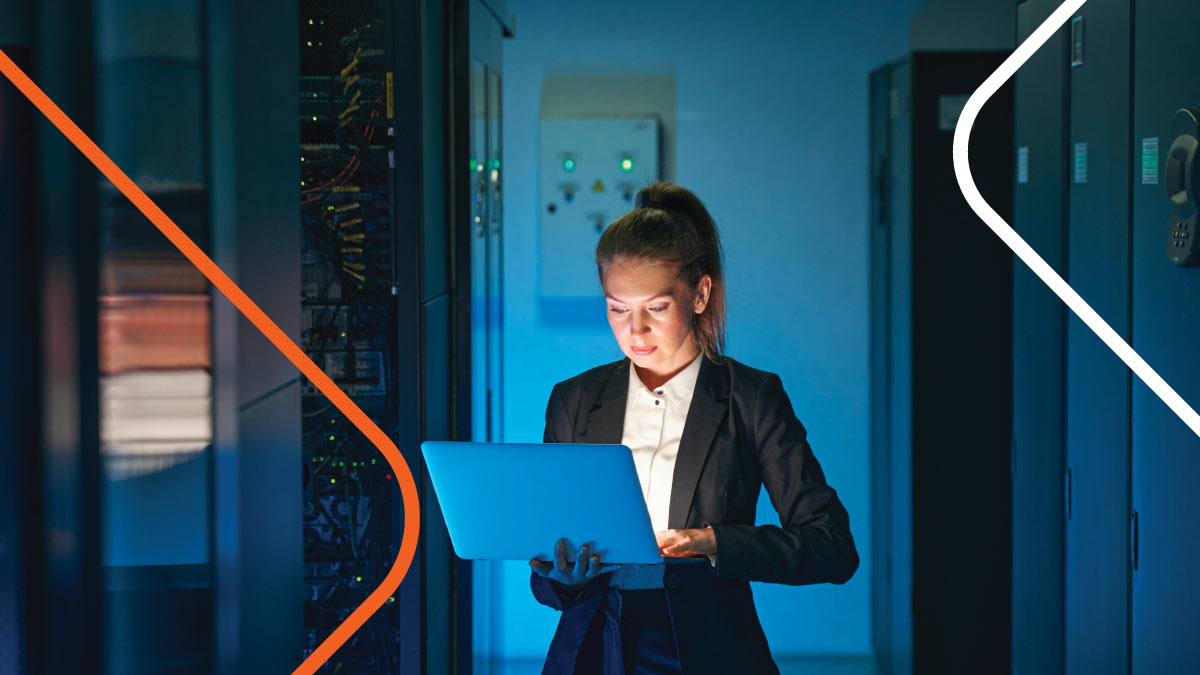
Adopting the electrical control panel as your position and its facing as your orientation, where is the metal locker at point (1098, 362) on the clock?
The metal locker is roughly at 11 o'clock from the electrical control panel.

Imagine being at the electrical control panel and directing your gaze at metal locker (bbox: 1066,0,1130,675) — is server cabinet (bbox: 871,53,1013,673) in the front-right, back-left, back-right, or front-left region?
front-left

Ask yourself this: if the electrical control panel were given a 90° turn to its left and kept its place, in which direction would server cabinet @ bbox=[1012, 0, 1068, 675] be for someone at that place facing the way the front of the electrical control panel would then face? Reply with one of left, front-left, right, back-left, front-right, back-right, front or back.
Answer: front-right

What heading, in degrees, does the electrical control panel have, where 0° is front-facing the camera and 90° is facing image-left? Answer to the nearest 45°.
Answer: approximately 0°

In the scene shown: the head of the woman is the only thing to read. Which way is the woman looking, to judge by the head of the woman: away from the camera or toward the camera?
toward the camera

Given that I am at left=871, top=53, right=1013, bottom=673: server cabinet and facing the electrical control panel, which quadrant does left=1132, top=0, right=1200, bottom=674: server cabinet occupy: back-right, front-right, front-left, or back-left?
back-left

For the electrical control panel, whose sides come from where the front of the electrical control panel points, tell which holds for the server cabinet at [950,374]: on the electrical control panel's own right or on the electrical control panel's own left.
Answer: on the electrical control panel's own left

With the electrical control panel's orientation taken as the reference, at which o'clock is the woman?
The woman is roughly at 12 o'clock from the electrical control panel.
